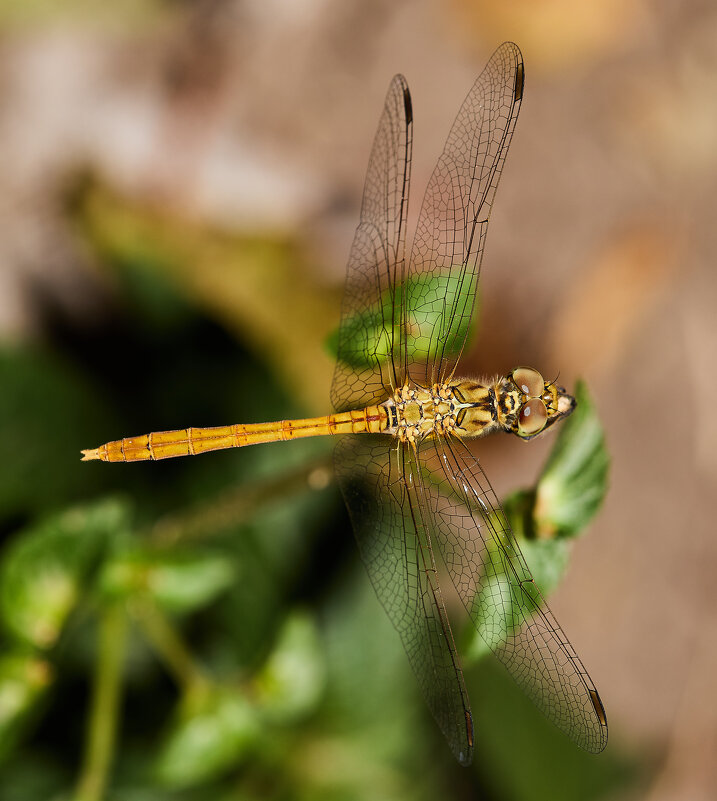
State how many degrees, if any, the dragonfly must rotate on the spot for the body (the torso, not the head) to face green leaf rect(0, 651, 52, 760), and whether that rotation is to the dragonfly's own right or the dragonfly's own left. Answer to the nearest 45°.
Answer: approximately 180°

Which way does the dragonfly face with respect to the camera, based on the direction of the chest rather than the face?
to the viewer's right
